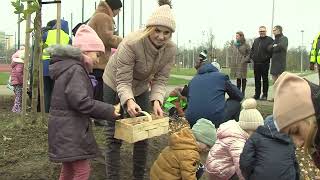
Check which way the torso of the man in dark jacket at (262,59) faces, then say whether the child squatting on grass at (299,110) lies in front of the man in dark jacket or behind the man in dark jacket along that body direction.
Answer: in front

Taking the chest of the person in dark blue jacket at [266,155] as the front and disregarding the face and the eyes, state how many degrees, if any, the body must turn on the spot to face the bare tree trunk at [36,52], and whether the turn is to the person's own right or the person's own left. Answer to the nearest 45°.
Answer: approximately 45° to the person's own left

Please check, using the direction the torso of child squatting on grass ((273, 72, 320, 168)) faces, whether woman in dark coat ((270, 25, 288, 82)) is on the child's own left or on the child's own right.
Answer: on the child's own right

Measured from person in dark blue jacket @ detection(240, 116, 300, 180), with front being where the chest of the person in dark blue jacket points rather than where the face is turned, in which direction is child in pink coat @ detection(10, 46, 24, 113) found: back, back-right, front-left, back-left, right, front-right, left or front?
front-left

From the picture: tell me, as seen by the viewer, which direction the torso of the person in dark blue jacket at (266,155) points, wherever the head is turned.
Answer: away from the camera

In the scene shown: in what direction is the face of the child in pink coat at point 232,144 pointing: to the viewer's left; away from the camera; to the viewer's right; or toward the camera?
away from the camera

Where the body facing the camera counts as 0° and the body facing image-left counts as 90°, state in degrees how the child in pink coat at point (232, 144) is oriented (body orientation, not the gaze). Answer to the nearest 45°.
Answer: approximately 225°

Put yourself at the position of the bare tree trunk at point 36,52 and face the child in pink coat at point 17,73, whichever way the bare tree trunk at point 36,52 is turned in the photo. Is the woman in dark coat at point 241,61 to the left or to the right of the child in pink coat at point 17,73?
right
